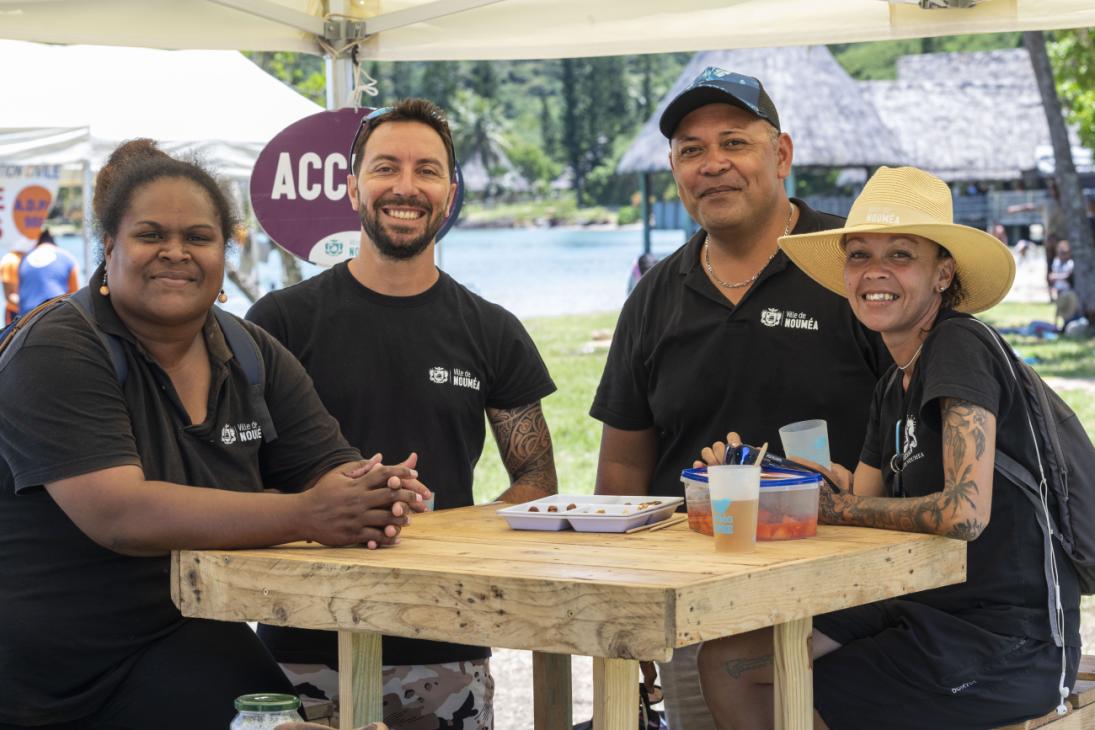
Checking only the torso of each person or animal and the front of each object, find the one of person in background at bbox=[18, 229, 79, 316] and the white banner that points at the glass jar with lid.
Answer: the white banner

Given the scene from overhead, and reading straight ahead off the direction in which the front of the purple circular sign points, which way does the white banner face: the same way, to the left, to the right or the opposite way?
the same way

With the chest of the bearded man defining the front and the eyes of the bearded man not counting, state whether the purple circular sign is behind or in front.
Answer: behind

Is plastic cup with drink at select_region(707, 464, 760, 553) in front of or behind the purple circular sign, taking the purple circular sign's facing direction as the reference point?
in front

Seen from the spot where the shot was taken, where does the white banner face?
facing the viewer

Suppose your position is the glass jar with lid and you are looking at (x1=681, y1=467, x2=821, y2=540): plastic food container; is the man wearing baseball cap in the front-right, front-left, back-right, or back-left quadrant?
front-left

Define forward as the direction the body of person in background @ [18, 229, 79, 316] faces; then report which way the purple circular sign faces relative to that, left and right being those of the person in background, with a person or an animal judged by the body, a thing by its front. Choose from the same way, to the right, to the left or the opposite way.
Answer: the opposite way

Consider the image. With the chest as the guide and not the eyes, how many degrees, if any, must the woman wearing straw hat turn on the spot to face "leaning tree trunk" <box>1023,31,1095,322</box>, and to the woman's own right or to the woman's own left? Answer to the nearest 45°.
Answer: approximately 135° to the woman's own right

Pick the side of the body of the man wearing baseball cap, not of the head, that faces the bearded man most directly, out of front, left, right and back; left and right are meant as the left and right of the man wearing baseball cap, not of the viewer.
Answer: right

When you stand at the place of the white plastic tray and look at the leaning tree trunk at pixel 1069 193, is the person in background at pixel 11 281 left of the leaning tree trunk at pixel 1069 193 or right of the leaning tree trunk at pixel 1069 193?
left

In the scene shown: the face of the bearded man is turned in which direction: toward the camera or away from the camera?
toward the camera

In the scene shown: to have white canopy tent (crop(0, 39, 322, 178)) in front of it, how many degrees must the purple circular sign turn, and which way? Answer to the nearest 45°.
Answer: approximately 180°

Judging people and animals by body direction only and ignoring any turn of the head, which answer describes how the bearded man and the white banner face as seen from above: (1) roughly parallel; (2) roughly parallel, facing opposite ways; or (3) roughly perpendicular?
roughly parallel

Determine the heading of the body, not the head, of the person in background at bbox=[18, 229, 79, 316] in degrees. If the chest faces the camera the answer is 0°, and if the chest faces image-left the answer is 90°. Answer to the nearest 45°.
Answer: approximately 180°

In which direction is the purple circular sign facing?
toward the camera

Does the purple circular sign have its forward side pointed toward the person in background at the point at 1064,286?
no

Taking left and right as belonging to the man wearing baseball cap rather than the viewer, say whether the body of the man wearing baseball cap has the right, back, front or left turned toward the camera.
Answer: front

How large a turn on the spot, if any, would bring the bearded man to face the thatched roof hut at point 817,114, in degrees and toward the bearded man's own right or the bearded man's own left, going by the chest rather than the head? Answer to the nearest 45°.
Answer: approximately 180°

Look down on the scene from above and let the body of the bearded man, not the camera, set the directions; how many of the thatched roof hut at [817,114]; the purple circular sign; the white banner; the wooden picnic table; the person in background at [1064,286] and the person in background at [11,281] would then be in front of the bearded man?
1

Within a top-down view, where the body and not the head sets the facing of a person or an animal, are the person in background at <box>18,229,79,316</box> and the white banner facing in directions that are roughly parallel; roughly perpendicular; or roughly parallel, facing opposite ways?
roughly parallel, facing opposite ways

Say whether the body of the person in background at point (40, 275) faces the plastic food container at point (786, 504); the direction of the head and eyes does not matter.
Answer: no

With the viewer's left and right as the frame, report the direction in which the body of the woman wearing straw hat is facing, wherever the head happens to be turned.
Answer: facing the viewer and to the left of the viewer

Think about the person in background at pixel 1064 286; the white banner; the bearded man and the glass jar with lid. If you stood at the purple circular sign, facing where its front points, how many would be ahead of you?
2
